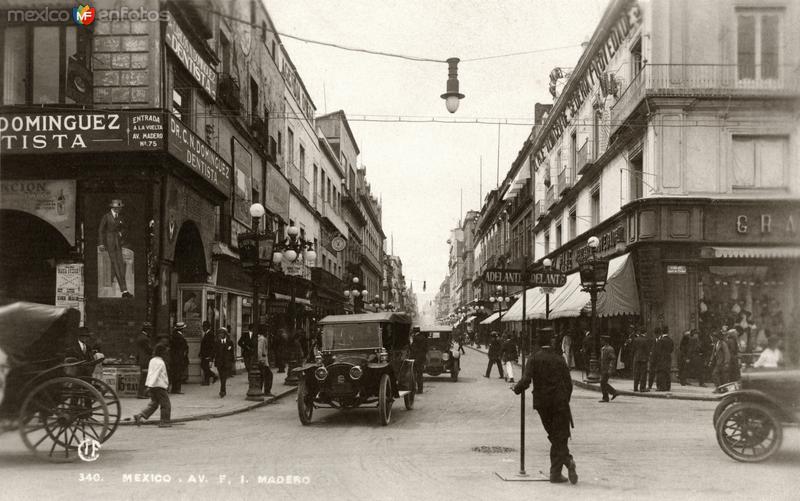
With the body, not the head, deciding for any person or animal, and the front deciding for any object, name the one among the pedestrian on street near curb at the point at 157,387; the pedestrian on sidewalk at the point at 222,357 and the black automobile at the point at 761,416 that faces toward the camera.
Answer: the pedestrian on sidewalk at the point at 222,357

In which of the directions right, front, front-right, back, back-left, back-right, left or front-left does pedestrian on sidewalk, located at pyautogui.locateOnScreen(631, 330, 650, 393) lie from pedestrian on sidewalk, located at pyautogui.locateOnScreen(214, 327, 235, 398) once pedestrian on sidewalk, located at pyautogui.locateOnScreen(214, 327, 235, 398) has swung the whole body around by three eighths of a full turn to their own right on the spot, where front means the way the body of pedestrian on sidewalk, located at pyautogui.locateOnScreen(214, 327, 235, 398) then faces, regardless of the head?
back-right

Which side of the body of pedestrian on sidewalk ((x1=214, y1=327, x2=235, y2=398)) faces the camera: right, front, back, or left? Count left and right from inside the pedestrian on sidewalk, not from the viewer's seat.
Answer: front

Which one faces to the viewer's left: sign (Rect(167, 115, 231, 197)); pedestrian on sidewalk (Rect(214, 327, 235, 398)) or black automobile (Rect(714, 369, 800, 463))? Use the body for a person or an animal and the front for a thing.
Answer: the black automobile

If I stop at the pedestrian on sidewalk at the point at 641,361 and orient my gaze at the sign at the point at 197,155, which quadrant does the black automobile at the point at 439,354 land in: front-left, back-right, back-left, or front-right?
front-right

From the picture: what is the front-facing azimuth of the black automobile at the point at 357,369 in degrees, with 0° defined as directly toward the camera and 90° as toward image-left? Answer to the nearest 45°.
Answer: approximately 45°

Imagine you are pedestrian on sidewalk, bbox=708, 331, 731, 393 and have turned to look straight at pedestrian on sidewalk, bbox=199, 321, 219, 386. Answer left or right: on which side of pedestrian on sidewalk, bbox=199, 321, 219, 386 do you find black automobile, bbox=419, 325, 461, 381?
right

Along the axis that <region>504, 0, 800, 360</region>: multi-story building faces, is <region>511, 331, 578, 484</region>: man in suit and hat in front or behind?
in front

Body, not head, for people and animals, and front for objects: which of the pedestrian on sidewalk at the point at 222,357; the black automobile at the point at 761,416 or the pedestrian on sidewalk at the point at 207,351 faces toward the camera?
the pedestrian on sidewalk at the point at 222,357

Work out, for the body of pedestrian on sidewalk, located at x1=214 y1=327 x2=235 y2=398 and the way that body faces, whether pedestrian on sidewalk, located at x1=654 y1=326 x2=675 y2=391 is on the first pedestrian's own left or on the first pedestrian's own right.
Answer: on the first pedestrian's own left
